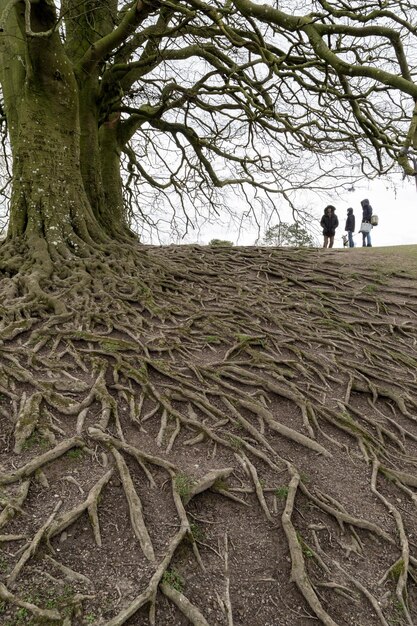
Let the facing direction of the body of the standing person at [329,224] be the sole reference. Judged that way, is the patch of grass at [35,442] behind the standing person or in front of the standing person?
in front

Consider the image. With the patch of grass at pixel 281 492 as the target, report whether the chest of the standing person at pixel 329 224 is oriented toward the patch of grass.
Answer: yes

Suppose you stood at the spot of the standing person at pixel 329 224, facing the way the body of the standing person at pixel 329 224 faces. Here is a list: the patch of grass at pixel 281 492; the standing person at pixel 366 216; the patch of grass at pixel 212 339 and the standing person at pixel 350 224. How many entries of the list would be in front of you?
2

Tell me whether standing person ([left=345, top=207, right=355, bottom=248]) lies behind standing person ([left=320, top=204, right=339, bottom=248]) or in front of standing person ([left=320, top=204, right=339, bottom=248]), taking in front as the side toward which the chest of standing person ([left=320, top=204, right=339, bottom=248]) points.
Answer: behind

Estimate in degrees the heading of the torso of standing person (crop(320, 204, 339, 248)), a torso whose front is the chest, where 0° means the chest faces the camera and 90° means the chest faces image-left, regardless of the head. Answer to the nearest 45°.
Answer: approximately 0°

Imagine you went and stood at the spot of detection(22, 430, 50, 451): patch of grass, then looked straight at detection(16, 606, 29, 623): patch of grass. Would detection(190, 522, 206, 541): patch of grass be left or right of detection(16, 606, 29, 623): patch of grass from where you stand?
left

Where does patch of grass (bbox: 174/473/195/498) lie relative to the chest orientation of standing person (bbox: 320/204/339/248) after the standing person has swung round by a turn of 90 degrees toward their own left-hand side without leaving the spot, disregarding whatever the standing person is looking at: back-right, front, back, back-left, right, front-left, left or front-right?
right

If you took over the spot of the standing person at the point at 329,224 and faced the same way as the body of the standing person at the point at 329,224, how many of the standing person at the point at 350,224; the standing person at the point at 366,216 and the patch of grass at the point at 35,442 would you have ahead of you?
1

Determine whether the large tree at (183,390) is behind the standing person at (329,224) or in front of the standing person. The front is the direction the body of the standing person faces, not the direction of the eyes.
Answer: in front
